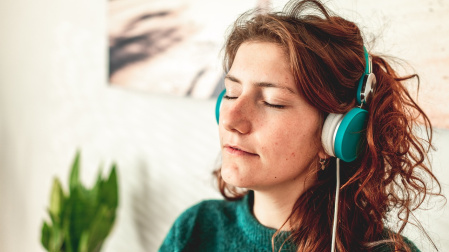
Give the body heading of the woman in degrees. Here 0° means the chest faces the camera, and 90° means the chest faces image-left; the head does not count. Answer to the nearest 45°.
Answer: approximately 45°

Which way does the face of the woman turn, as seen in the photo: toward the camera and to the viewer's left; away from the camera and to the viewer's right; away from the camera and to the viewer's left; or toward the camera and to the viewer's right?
toward the camera and to the viewer's left

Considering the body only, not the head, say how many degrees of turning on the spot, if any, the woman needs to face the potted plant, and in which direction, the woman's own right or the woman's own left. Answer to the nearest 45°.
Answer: approximately 90° to the woman's own right
